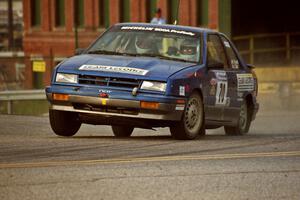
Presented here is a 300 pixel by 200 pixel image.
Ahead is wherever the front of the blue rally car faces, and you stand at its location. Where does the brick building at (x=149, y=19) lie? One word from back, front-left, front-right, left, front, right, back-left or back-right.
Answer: back-right

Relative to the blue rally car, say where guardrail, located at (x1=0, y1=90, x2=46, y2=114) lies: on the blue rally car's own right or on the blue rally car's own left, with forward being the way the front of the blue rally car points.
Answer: on the blue rally car's own right

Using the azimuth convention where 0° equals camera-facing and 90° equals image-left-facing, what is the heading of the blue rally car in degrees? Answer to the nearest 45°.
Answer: approximately 45°

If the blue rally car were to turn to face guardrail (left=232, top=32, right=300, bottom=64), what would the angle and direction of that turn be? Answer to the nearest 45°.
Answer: approximately 135° to its right

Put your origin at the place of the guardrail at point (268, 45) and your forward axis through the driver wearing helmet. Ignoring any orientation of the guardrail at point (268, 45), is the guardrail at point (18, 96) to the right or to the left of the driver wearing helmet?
right
